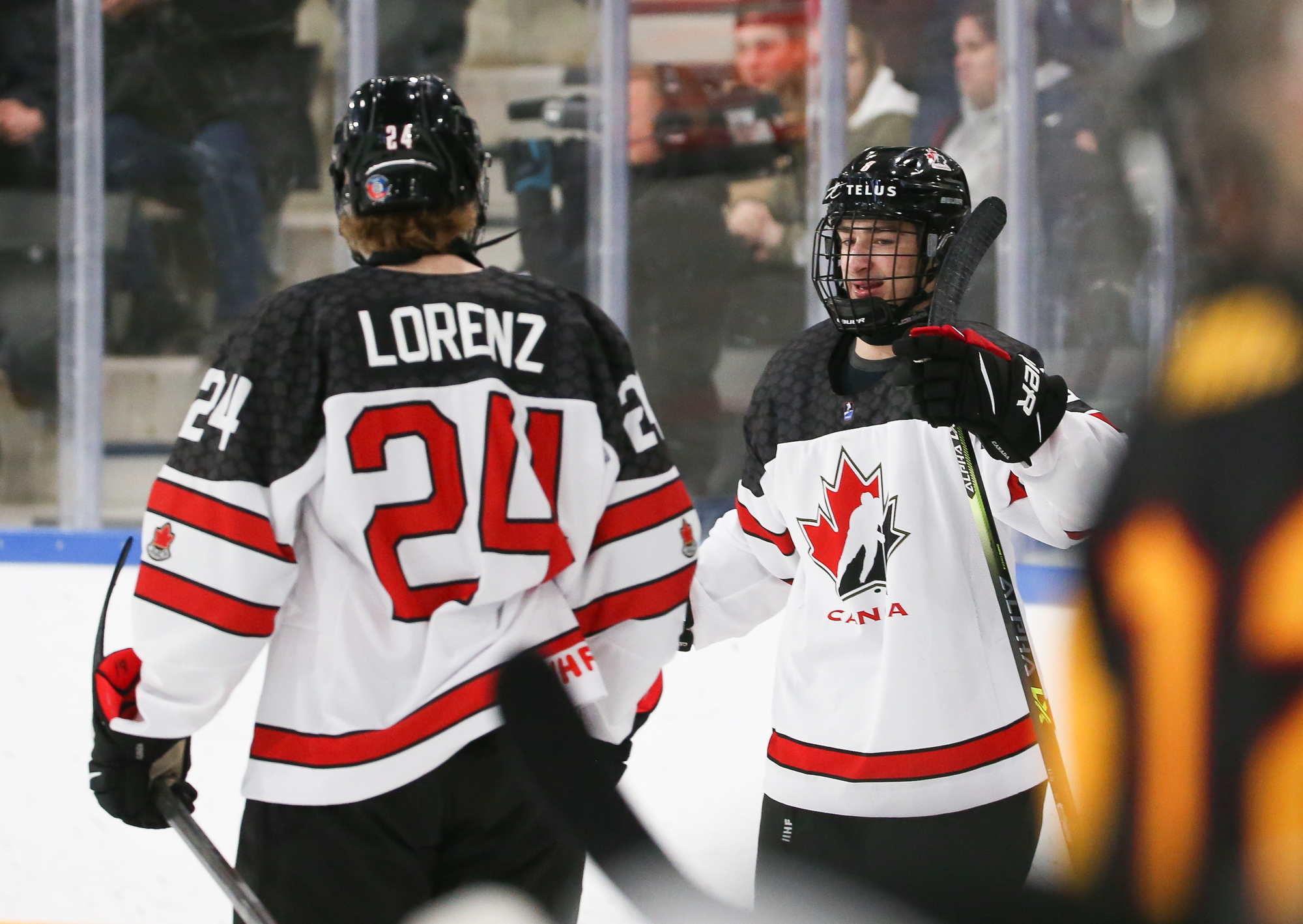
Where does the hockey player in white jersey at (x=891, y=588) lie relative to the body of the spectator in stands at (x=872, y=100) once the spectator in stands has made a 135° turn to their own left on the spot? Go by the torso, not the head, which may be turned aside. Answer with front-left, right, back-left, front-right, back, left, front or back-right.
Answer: right

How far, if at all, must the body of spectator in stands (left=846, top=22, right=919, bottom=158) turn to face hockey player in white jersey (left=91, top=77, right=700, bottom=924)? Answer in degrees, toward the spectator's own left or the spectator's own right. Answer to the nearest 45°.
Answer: approximately 45° to the spectator's own left

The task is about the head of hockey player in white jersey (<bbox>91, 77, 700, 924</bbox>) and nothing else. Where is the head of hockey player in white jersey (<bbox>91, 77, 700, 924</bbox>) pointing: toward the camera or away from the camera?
away from the camera

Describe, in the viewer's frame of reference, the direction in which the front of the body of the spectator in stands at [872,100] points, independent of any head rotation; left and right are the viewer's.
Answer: facing the viewer and to the left of the viewer

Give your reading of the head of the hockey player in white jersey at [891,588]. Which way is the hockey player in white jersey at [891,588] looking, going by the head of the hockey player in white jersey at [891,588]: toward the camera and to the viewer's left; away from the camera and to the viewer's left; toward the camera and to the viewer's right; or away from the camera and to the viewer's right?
toward the camera and to the viewer's left

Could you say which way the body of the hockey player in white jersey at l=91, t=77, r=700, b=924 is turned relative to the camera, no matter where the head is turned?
away from the camera

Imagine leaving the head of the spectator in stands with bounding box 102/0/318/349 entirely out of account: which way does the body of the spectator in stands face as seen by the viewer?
toward the camera

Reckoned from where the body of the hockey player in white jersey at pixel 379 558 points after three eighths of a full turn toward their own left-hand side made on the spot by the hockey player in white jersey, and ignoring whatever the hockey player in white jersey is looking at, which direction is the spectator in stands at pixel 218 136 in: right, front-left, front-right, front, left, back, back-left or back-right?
back-right
